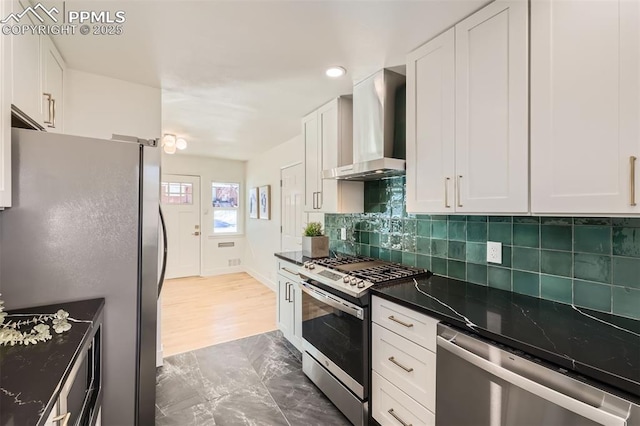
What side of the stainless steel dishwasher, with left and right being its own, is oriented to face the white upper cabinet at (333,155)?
right

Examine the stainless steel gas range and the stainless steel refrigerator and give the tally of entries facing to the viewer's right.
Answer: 1

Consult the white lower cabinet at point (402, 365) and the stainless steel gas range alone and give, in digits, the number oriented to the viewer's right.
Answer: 0

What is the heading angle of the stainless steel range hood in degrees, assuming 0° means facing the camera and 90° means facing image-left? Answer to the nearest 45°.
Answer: approximately 45°

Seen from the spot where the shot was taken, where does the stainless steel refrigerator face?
facing to the right of the viewer

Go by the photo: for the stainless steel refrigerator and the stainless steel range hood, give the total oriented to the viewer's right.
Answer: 1

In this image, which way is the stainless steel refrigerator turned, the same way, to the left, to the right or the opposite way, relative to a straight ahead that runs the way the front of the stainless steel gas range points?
the opposite way

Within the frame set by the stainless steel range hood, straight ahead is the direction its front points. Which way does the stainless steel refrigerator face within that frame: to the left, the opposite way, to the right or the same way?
the opposite way

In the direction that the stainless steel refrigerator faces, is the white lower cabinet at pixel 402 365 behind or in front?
in front
